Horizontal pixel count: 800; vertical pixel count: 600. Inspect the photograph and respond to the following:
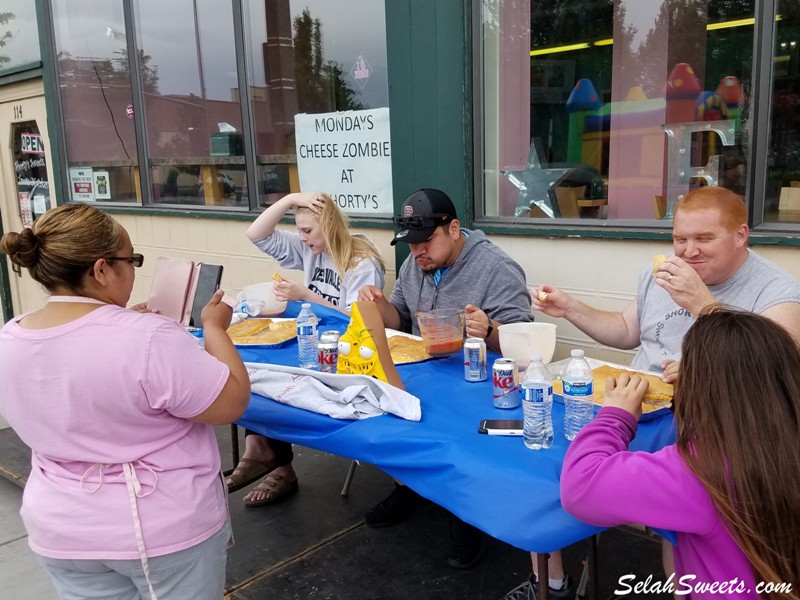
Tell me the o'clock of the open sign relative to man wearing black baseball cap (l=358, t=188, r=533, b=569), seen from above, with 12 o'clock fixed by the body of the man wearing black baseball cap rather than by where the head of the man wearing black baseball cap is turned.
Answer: The open sign is roughly at 3 o'clock from the man wearing black baseball cap.

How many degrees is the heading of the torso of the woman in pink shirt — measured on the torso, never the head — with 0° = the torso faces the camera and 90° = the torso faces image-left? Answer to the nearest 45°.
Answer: approximately 225°

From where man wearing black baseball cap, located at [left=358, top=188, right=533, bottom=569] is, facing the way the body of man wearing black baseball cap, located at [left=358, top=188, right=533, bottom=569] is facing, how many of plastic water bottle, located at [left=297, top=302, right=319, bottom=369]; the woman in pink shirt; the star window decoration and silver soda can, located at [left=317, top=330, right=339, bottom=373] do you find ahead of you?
3

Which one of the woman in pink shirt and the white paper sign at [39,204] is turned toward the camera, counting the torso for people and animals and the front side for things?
the white paper sign

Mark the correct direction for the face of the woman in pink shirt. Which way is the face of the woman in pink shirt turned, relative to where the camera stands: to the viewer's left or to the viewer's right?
to the viewer's right

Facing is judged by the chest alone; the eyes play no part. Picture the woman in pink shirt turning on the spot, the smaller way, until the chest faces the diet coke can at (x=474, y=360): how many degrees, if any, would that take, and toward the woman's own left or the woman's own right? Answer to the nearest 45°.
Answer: approximately 45° to the woman's own right

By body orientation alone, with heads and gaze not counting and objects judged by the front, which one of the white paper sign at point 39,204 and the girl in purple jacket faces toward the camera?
the white paper sign

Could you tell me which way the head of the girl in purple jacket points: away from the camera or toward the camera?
away from the camera

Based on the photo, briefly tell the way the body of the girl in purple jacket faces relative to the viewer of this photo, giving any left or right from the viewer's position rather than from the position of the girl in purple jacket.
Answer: facing away from the viewer and to the left of the viewer

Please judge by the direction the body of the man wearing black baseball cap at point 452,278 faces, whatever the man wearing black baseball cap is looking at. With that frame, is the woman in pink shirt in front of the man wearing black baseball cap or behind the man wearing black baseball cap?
in front

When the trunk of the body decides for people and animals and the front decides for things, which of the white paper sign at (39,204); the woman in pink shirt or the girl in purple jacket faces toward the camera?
the white paper sign

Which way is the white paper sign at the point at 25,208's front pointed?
toward the camera

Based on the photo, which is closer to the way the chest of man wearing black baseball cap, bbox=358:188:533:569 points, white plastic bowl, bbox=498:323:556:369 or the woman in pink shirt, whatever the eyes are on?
the woman in pink shirt

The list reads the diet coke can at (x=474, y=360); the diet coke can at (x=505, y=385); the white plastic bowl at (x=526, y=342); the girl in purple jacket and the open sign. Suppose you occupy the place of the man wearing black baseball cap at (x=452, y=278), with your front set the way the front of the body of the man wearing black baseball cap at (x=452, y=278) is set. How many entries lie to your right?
1

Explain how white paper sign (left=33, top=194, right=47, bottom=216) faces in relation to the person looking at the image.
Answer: facing the viewer

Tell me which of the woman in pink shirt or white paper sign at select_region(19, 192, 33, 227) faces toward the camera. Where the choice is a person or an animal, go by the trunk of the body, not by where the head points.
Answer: the white paper sign

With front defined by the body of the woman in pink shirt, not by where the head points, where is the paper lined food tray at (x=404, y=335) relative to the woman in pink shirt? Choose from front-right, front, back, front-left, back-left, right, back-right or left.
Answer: front

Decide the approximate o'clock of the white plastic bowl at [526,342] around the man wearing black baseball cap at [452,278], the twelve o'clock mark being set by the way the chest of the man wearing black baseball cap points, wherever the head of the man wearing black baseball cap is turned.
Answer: The white plastic bowl is roughly at 10 o'clock from the man wearing black baseball cap.
